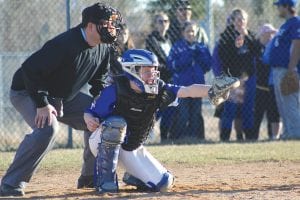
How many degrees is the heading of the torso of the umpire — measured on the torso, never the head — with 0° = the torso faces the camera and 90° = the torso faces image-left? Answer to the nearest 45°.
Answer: approximately 315°

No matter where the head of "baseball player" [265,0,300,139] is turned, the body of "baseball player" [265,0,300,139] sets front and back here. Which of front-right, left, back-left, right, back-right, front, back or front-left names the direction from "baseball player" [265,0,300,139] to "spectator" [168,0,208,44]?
front

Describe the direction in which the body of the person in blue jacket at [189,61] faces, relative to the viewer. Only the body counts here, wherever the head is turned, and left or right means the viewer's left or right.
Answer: facing the viewer

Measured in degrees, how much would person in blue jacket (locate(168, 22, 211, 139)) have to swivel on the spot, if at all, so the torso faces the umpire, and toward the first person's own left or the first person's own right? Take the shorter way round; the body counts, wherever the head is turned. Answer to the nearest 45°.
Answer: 0° — they already face them

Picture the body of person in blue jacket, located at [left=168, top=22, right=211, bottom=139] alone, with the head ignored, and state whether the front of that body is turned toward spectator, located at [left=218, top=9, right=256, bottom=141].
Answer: no

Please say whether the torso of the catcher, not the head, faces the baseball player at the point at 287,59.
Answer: no

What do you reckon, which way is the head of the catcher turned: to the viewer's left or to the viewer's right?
to the viewer's right

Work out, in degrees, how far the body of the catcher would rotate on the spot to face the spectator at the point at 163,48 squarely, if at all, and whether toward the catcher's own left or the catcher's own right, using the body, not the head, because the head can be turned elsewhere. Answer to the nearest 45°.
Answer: approximately 135° to the catcher's own left

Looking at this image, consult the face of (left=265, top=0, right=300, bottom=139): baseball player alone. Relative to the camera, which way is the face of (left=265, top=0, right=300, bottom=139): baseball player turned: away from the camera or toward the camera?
toward the camera

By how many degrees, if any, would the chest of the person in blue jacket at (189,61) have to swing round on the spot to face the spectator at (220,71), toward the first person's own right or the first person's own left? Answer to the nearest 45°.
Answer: approximately 135° to the first person's own left

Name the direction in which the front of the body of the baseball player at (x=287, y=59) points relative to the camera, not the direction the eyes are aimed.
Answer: to the viewer's left
